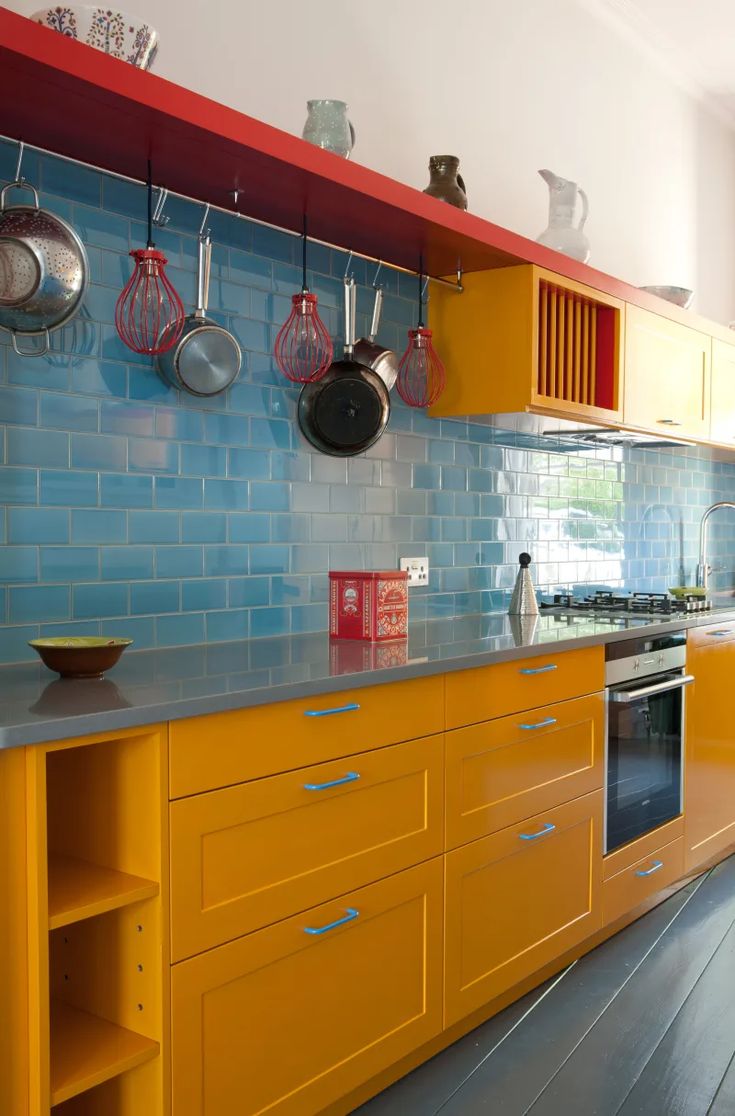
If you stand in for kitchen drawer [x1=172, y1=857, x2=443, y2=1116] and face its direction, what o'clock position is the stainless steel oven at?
The stainless steel oven is roughly at 9 o'clock from the kitchen drawer.

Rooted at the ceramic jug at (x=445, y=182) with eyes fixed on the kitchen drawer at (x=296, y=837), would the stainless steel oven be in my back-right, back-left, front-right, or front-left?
back-left

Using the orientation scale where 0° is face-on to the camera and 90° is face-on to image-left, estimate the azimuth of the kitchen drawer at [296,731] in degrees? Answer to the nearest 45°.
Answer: approximately 315°

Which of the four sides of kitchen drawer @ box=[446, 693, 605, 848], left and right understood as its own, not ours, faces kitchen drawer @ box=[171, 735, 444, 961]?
right

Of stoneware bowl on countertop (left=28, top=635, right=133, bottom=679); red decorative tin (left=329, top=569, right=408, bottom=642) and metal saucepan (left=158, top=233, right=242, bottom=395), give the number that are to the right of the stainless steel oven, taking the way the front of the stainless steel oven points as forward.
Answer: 3

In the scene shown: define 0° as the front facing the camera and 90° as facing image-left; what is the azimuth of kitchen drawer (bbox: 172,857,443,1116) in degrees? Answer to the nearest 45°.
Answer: approximately 315°
